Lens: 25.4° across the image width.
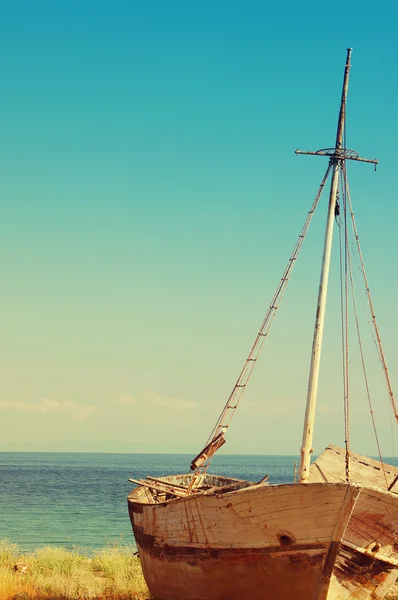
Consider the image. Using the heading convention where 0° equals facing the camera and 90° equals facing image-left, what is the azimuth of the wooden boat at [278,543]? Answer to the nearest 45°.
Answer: approximately 315°
